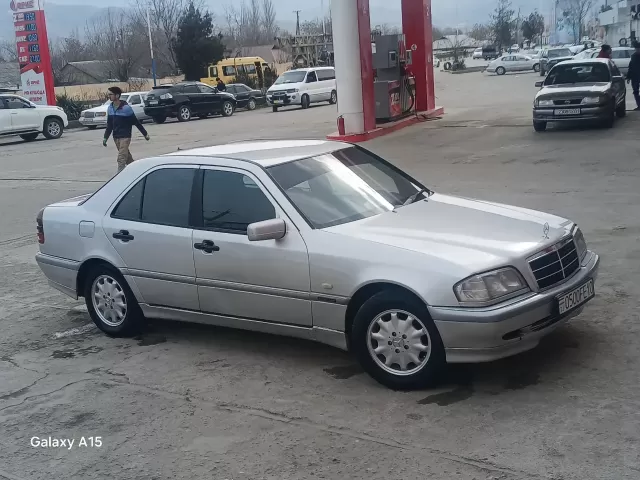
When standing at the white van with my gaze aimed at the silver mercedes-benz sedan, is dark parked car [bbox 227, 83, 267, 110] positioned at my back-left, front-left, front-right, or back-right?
back-right

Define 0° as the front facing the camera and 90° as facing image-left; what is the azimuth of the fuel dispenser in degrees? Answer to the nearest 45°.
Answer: approximately 315°

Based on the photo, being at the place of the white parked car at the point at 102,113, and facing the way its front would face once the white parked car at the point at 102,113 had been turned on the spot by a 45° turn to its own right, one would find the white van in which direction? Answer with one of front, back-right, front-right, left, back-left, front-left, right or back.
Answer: back

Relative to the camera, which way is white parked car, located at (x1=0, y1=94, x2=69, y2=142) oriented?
to the viewer's right

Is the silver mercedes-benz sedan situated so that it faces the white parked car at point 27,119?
no

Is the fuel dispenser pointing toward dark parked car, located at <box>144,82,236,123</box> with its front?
no

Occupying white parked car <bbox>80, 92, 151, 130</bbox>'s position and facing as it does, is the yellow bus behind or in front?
behind

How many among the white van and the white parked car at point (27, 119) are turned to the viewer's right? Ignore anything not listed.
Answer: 1

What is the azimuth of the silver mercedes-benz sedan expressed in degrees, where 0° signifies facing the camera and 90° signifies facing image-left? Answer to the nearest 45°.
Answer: approximately 315°

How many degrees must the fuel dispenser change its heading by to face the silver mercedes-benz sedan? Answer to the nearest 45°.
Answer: approximately 45° to its right

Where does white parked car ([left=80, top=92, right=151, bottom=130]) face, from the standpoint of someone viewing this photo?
facing the viewer and to the left of the viewer

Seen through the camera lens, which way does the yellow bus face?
facing to the right of the viewer

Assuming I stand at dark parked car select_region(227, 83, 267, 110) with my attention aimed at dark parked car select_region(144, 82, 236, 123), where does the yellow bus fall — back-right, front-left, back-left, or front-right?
back-right
